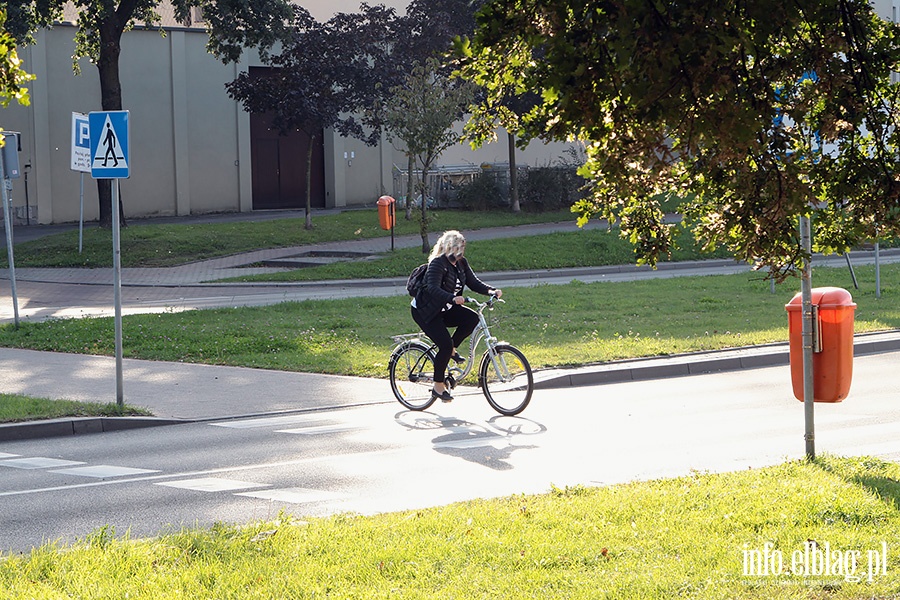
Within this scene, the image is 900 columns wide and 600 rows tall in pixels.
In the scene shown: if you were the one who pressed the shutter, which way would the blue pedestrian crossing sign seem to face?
facing the viewer

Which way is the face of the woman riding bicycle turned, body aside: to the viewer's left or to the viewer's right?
to the viewer's right

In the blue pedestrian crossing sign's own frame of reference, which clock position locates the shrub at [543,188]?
The shrub is roughly at 7 o'clock from the blue pedestrian crossing sign.

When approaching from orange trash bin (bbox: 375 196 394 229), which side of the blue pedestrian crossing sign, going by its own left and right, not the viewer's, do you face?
back

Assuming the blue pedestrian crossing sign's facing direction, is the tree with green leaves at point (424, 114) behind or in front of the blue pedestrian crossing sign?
behind

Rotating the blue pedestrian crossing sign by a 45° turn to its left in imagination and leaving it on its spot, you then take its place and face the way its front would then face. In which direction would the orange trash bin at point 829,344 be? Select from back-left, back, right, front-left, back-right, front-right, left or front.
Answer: front

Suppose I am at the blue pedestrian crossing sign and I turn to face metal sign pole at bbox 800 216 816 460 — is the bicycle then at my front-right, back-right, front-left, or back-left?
front-left

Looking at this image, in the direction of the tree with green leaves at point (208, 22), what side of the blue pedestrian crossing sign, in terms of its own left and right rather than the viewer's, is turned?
back
